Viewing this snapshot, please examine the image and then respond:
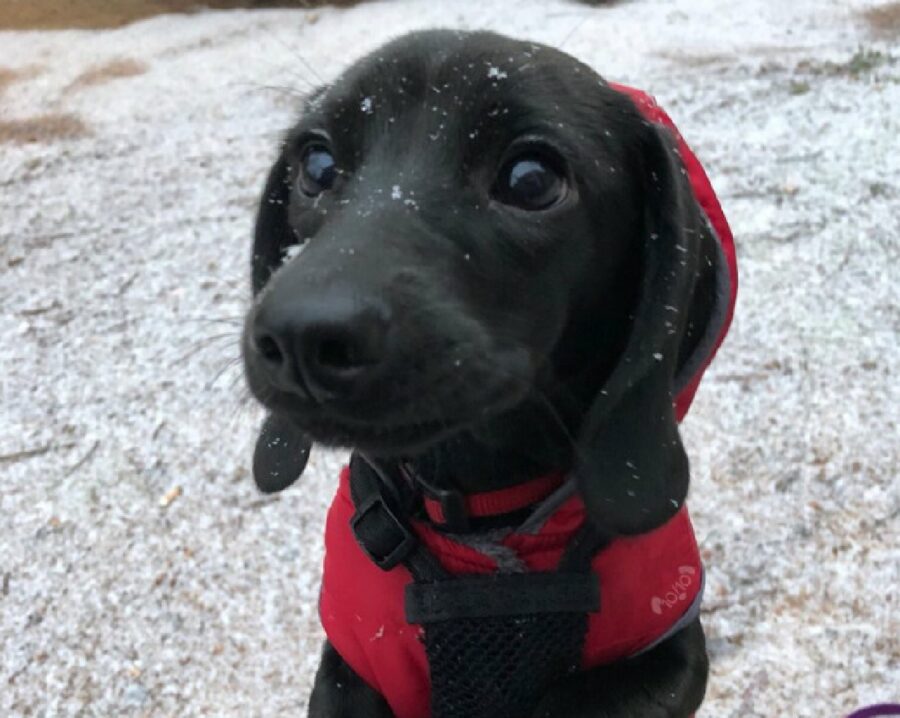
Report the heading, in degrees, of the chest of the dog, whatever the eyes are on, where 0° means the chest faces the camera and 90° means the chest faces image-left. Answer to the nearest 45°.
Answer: approximately 45°
